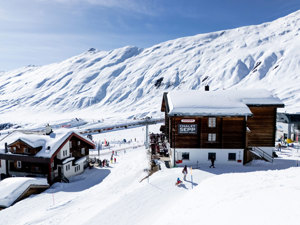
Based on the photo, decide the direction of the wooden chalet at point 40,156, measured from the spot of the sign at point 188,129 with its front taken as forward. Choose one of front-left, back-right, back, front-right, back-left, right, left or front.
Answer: right

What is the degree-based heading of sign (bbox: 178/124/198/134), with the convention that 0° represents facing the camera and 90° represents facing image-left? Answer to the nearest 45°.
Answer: approximately 0°
